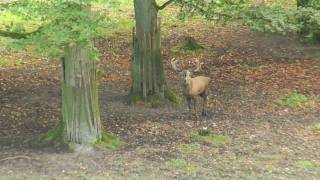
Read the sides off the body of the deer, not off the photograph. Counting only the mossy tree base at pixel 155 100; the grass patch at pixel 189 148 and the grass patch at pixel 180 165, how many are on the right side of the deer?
1

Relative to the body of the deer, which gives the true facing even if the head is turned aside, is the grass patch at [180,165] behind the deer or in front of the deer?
in front

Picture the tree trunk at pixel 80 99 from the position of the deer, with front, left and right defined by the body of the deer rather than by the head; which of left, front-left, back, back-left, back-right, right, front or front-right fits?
front

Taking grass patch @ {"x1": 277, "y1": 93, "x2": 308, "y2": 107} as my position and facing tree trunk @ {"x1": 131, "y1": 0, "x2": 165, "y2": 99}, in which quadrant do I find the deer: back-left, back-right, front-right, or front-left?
front-left

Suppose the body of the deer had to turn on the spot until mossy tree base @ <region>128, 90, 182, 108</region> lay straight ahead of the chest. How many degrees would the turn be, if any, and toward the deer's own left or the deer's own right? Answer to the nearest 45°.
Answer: approximately 90° to the deer's own right

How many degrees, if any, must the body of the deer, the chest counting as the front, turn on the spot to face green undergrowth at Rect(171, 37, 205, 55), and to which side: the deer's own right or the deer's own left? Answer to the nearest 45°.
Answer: approximately 135° to the deer's own right

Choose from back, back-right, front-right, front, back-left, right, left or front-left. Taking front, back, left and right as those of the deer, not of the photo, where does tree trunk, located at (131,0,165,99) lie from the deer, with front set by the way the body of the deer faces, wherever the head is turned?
right

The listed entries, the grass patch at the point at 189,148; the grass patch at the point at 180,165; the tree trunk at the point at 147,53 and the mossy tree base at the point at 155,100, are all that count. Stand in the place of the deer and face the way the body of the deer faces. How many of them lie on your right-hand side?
2

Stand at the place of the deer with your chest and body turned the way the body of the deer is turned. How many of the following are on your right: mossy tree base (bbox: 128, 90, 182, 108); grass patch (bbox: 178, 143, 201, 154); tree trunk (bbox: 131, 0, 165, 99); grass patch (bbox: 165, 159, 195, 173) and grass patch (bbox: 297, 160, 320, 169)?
2

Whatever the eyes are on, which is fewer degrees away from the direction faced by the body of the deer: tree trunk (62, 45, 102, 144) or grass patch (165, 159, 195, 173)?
the tree trunk

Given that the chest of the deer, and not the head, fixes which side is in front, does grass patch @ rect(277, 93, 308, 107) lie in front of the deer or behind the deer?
behind
